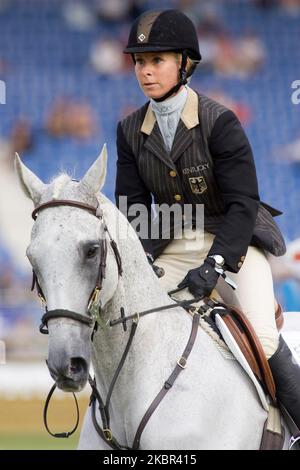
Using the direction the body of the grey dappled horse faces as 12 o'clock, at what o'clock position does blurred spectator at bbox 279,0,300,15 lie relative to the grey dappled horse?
The blurred spectator is roughly at 5 o'clock from the grey dappled horse.

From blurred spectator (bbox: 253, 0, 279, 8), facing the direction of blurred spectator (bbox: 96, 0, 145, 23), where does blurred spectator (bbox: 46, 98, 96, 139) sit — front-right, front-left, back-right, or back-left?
front-left

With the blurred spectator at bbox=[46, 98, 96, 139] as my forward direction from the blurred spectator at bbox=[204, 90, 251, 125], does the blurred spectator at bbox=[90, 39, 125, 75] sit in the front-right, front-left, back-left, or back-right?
front-right

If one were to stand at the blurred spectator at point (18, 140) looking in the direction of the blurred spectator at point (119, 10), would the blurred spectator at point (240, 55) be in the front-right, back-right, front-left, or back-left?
front-right

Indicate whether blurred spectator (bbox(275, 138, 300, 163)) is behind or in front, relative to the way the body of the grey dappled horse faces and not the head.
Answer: behind

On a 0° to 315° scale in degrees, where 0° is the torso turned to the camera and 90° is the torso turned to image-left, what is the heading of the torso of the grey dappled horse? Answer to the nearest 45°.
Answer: approximately 45°

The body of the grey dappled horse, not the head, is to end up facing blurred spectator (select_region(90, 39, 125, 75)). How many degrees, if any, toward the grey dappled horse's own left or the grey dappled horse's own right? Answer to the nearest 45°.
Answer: approximately 135° to the grey dappled horse's own right

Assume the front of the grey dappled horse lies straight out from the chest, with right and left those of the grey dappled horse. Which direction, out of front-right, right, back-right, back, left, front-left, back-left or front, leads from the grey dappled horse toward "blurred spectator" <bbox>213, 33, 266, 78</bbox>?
back-right

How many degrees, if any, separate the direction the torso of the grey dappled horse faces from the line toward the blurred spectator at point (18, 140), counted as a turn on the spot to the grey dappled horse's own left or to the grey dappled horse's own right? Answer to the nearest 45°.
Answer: approximately 135° to the grey dappled horse's own right

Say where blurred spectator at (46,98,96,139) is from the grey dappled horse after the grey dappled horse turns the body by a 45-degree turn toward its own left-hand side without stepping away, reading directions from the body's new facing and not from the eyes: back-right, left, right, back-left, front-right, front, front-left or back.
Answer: back

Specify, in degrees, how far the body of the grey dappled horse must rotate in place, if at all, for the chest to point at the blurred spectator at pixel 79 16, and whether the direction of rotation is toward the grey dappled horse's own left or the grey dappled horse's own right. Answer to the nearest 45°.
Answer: approximately 135° to the grey dappled horse's own right

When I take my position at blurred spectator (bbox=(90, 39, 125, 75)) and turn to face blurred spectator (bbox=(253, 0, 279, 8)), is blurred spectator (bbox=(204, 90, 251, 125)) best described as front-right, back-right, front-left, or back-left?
front-right

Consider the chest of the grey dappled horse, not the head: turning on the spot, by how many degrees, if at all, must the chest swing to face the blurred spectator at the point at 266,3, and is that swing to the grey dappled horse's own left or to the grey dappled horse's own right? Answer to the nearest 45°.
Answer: approximately 135° to the grey dappled horse's own right

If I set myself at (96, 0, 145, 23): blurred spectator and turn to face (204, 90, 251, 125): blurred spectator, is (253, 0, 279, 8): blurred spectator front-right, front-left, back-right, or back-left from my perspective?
front-left

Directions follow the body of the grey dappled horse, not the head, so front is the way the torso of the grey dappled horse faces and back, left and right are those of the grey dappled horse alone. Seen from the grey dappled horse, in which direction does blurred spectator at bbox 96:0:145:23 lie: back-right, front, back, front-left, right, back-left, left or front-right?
back-right
